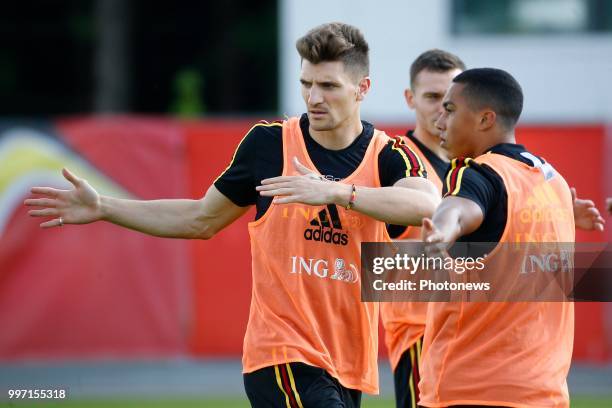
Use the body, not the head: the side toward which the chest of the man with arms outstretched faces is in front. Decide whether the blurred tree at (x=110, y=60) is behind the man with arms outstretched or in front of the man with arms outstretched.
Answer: behind

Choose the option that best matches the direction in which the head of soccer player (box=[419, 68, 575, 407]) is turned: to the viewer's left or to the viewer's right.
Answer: to the viewer's left

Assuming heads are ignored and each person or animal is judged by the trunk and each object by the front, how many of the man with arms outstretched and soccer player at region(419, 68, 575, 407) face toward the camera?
1

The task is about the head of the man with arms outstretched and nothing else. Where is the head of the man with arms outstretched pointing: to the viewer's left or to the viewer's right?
to the viewer's left

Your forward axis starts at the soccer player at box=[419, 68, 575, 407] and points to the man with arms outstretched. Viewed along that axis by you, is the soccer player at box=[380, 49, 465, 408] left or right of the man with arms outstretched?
right

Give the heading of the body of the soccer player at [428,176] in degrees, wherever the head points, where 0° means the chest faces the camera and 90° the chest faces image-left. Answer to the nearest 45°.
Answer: approximately 315°

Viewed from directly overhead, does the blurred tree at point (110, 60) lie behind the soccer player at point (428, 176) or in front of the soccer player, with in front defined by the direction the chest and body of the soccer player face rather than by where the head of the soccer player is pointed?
behind

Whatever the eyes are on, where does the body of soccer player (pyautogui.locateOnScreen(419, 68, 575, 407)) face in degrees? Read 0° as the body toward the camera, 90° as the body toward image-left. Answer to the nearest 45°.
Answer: approximately 135°
